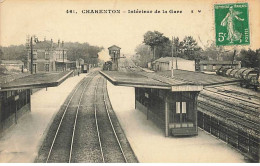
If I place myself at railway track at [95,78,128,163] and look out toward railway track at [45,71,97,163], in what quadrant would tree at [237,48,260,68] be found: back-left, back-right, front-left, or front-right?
back-right
